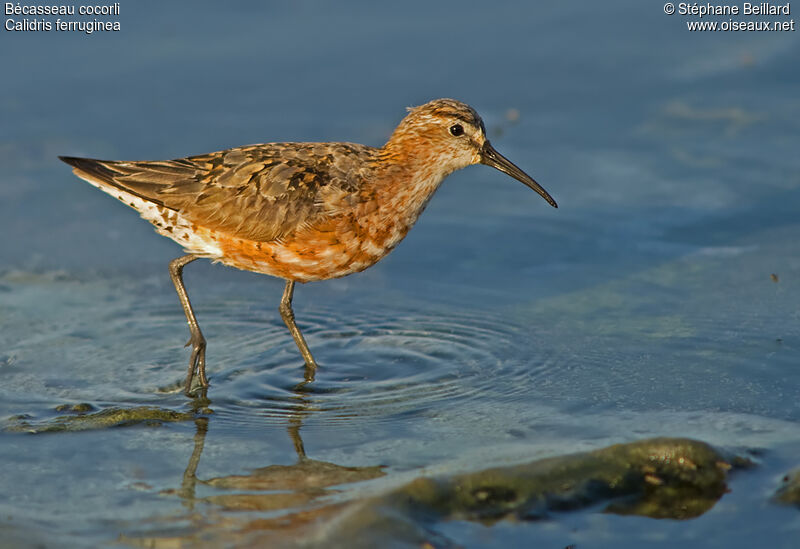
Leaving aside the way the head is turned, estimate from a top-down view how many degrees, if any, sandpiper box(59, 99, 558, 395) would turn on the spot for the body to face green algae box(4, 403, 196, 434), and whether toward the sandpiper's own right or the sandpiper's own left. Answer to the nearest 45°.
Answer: approximately 135° to the sandpiper's own right

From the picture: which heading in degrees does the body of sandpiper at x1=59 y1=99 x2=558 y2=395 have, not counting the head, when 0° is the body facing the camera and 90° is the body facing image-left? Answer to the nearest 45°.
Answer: approximately 270°
